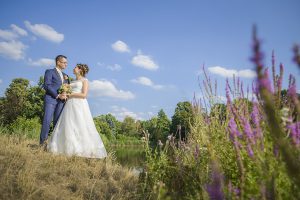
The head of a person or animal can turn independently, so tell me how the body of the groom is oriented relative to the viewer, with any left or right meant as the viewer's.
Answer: facing the viewer and to the right of the viewer

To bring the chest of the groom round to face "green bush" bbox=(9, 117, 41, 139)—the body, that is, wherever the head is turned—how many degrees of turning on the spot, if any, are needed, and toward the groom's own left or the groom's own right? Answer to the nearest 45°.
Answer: approximately 135° to the groom's own left

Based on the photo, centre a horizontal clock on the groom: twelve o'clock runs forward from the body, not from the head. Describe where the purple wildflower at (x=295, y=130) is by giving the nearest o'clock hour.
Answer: The purple wildflower is roughly at 1 o'clock from the groom.

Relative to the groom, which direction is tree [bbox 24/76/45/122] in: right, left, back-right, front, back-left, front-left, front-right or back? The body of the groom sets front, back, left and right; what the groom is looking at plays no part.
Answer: back-left

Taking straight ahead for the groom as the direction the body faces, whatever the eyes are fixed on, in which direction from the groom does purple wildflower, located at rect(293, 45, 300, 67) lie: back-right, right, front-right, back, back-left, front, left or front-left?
front-right

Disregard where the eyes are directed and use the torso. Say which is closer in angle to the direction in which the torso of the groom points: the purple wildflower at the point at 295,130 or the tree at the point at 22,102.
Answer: the purple wildflower

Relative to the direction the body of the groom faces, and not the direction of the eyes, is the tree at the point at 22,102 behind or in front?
behind
